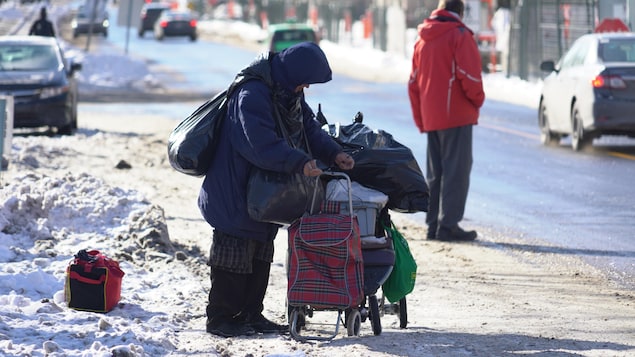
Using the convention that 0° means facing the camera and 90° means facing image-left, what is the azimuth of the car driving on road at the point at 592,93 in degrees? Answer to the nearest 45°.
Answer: approximately 135°

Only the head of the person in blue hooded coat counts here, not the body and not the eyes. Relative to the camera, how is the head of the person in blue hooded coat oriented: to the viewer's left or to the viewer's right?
to the viewer's right

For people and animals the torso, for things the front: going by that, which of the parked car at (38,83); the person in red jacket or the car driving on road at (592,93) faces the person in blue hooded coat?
the parked car at (38,83)

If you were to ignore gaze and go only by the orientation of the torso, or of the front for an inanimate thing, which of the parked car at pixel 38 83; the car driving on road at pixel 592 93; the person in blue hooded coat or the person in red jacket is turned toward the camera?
the parked car at pixel 38 83

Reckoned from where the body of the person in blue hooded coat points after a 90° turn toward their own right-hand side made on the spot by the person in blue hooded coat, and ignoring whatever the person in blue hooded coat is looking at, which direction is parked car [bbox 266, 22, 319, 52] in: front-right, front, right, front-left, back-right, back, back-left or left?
back

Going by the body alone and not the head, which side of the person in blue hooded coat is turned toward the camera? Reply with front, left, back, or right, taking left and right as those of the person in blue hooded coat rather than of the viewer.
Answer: right

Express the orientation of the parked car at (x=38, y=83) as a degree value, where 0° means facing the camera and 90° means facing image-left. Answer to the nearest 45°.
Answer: approximately 0°

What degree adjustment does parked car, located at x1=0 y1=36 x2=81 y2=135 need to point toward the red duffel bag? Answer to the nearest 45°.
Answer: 0° — it already faces it

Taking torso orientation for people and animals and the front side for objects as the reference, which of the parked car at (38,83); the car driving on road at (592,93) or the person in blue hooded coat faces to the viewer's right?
the person in blue hooded coat

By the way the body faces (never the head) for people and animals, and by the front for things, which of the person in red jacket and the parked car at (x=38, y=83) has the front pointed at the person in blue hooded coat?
the parked car

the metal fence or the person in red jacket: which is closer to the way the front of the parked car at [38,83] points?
the person in red jacket

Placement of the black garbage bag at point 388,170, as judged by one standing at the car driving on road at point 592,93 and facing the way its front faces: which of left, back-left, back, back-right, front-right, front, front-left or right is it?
back-left
